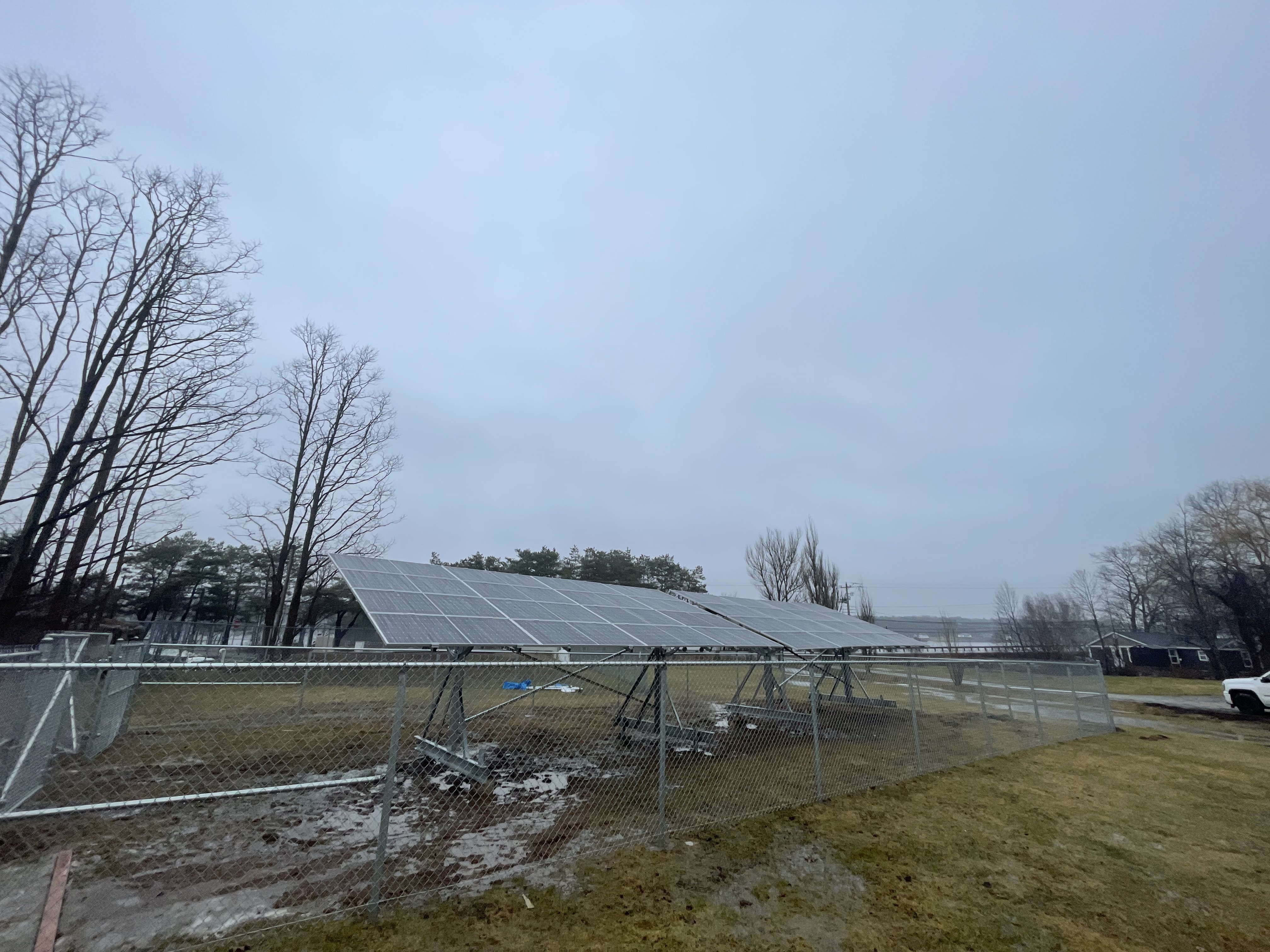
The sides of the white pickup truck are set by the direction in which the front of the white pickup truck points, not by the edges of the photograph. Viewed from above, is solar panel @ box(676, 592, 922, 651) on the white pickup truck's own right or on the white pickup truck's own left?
on the white pickup truck's own left

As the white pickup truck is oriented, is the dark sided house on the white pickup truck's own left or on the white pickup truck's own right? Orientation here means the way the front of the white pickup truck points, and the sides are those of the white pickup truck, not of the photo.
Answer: on the white pickup truck's own right

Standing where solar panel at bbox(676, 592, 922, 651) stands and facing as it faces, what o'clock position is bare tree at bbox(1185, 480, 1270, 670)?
The bare tree is roughly at 9 o'clock from the solar panel.

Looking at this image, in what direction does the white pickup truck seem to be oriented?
to the viewer's left

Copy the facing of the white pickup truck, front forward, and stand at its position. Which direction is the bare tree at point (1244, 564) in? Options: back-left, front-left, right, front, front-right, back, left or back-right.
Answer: right

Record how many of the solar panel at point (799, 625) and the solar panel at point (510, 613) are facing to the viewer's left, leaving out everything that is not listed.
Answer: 0

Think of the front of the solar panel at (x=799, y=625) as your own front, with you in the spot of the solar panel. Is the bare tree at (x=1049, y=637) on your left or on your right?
on your left

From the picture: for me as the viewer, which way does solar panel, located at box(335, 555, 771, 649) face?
facing the viewer and to the right of the viewer

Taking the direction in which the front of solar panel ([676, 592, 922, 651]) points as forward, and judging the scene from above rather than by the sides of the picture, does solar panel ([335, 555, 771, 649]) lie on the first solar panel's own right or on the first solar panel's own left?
on the first solar panel's own right

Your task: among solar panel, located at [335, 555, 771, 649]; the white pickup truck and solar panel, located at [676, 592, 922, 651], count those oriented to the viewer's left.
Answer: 1
